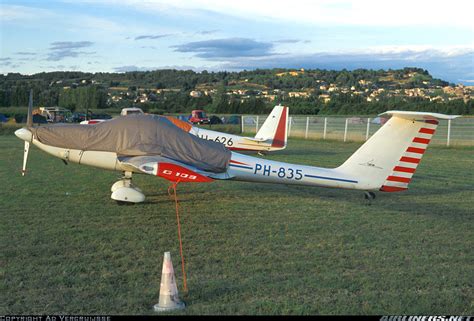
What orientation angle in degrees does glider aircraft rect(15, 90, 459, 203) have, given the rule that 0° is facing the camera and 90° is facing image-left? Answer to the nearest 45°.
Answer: approximately 90°

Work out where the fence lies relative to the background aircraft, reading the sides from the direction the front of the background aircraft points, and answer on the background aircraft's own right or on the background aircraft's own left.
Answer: on the background aircraft's own right

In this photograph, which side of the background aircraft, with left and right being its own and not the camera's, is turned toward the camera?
left

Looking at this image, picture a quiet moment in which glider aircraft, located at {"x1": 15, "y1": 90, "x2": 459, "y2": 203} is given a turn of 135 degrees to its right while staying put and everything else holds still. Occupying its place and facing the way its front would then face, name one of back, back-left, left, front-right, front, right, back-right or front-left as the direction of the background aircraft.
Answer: front-left

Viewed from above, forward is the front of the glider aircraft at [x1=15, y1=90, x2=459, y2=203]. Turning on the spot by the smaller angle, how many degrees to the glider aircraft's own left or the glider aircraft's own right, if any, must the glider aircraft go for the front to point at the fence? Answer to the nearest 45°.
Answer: approximately 90° to the glider aircraft's own right
